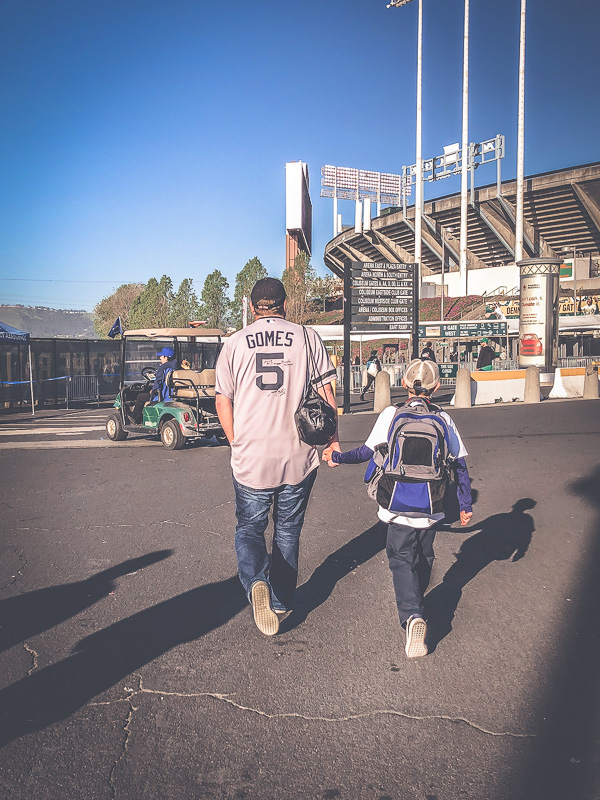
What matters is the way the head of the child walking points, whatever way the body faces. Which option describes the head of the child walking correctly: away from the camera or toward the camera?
away from the camera

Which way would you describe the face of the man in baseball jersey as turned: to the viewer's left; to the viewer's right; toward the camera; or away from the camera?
away from the camera

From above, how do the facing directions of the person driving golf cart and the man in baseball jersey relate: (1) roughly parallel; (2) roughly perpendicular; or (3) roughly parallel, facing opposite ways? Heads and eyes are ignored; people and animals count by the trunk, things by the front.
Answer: roughly perpendicular

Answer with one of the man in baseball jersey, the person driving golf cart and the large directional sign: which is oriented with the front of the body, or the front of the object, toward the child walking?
the large directional sign

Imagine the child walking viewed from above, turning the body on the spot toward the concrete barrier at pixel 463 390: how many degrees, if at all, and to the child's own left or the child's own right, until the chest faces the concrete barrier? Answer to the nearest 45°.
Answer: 0° — they already face it

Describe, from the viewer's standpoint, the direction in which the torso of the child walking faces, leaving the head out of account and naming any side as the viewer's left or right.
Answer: facing away from the viewer

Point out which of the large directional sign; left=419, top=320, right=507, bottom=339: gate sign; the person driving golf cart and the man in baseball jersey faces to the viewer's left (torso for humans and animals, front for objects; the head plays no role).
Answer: the person driving golf cart

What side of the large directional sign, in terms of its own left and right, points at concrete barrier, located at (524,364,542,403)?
left

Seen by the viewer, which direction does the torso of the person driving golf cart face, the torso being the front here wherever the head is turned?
to the viewer's left

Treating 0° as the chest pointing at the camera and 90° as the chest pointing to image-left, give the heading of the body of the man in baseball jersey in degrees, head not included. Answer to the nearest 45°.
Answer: approximately 180°

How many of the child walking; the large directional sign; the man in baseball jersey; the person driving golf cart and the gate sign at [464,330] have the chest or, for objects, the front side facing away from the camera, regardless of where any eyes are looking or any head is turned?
2

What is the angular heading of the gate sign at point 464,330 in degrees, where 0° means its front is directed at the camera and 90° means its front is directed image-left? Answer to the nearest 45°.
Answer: approximately 0°
